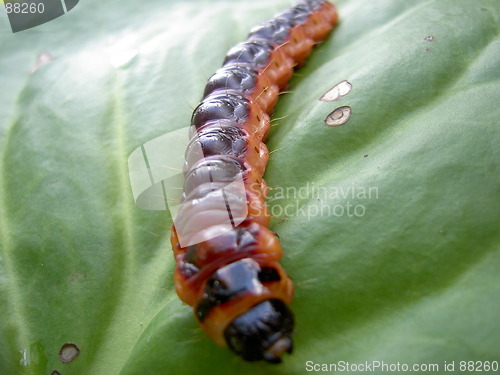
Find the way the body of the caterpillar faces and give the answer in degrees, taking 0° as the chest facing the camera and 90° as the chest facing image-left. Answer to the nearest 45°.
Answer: approximately 0°
